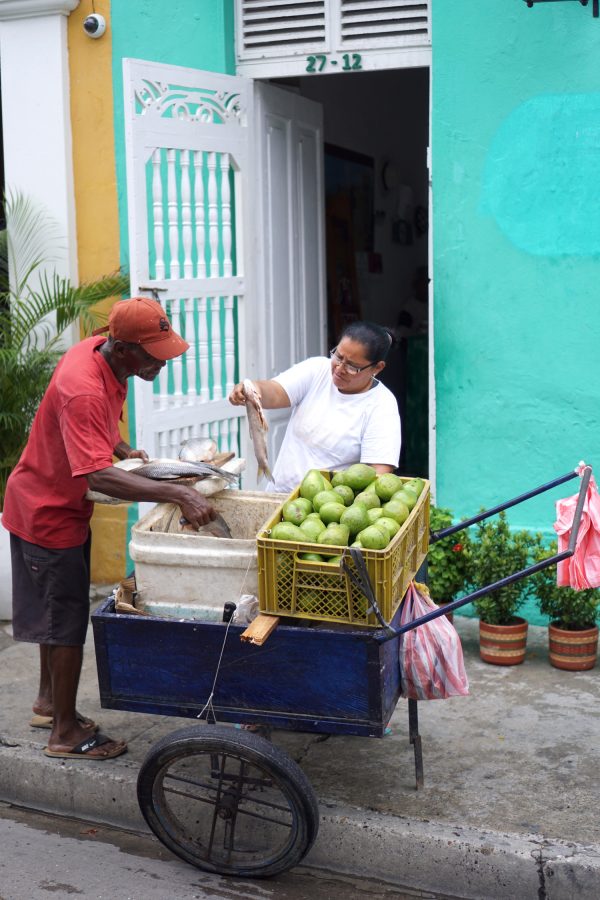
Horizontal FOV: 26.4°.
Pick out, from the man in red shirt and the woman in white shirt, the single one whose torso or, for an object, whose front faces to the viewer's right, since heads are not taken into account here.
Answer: the man in red shirt

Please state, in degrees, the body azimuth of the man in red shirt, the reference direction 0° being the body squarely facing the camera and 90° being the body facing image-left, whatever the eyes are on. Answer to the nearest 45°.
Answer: approximately 270°

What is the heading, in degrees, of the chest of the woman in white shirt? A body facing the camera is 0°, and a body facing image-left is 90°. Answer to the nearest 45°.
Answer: approximately 45°

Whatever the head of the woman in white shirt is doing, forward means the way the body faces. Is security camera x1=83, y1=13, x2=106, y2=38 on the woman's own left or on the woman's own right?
on the woman's own right

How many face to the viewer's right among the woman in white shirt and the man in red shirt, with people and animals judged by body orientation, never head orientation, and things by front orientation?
1

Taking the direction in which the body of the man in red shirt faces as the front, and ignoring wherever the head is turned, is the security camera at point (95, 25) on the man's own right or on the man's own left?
on the man's own left

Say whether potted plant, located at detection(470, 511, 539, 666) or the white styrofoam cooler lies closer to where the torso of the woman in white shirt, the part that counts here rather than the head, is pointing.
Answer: the white styrofoam cooler

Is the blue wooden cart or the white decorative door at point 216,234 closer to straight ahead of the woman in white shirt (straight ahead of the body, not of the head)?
the blue wooden cart
